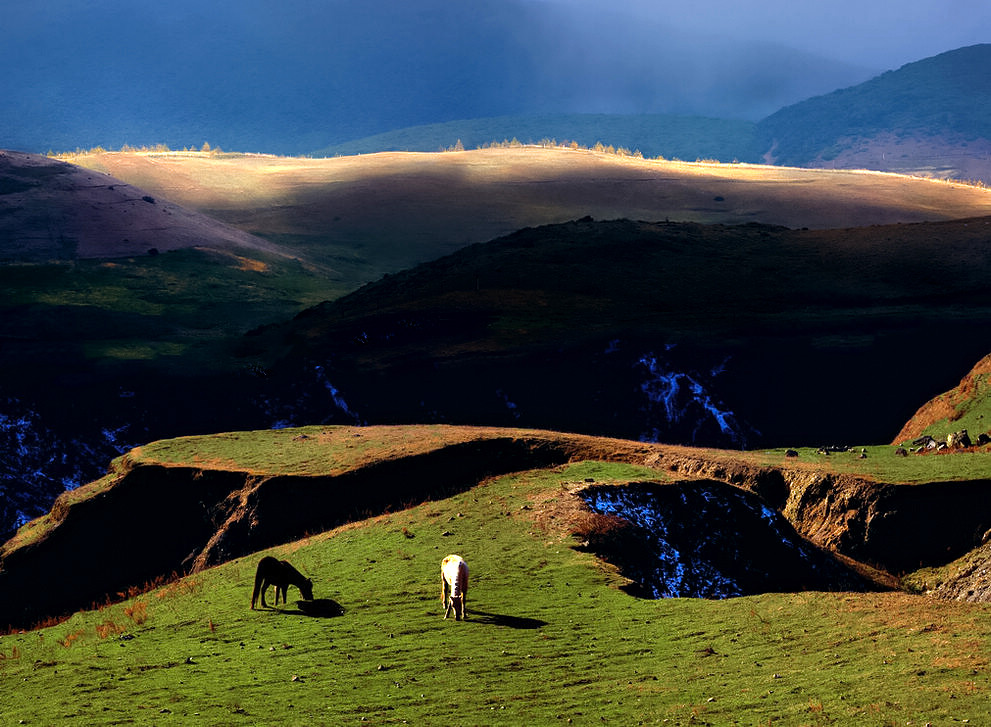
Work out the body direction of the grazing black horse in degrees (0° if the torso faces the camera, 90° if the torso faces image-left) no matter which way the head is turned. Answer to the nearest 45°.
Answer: approximately 225°
